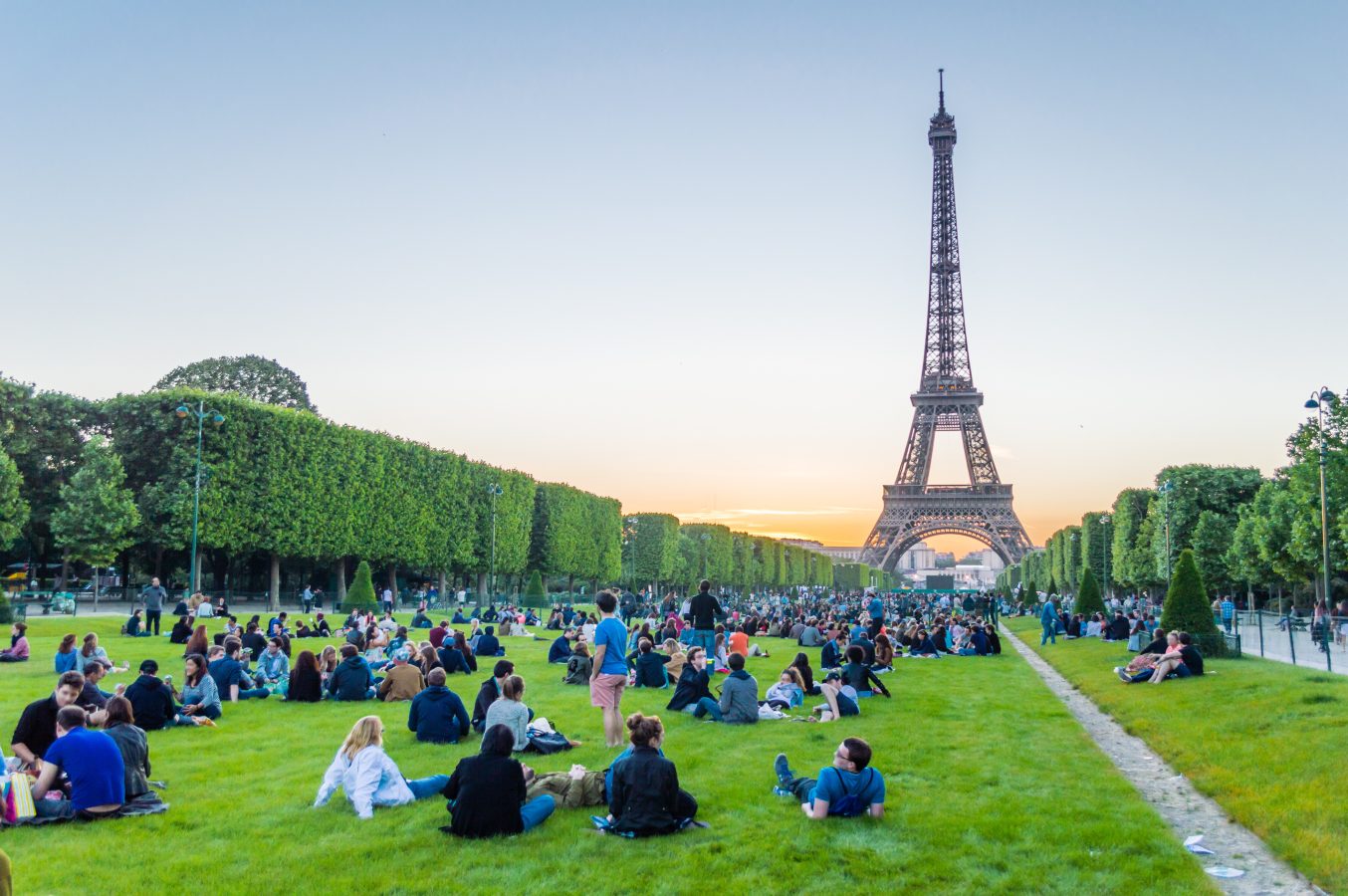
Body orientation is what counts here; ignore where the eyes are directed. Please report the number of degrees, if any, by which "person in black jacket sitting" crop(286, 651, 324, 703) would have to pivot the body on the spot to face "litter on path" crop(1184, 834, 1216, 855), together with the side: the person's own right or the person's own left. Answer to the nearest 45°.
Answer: approximately 135° to the person's own right

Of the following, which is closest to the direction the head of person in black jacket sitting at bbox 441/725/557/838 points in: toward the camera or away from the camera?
away from the camera

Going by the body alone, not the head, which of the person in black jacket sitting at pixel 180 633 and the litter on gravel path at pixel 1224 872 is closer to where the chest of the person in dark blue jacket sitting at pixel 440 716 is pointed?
the person in black jacket sitting

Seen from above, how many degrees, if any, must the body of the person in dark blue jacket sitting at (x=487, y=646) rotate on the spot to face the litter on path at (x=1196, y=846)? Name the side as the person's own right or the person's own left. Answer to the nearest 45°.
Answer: approximately 180°

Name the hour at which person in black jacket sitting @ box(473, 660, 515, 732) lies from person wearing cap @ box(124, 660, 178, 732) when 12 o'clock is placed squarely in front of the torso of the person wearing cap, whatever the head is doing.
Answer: The person in black jacket sitting is roughly at 4 o'clock from the person wearing cap.

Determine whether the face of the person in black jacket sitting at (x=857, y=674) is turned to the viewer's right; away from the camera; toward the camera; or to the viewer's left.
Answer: away from the camera

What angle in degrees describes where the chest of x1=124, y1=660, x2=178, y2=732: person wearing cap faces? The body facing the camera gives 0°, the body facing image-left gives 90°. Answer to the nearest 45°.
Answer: approximately 180°

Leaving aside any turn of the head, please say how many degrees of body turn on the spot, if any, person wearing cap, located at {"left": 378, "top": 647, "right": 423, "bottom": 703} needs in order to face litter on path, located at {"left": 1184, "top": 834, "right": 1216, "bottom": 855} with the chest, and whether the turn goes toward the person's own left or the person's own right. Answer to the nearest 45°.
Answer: approximately 135° to the person's own right

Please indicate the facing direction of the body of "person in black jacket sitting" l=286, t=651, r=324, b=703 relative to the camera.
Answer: away from the camera

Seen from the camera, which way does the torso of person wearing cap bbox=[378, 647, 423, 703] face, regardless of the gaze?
away from the camera

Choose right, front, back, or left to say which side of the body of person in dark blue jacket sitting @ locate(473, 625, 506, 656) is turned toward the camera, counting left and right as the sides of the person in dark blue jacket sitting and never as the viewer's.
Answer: back

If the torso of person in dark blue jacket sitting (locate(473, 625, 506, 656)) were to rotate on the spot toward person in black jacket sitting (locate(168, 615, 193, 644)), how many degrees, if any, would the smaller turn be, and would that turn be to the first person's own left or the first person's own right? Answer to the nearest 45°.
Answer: approximately 90° to the first person's own left

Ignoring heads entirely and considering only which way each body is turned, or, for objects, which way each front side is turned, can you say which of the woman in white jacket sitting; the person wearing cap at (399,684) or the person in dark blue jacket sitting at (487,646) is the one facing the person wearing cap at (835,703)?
the woman in white jacket sitting

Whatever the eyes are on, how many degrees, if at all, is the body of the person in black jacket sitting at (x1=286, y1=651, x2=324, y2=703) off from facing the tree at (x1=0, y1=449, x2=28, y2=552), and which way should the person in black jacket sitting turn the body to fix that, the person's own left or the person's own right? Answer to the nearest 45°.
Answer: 0° — they already face it

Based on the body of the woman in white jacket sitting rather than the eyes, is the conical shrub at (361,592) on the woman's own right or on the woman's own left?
on the woman's own left

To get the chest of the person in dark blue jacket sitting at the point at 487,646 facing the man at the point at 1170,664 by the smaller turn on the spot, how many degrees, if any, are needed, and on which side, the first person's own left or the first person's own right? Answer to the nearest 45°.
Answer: approximately 135° to the first person's own right
